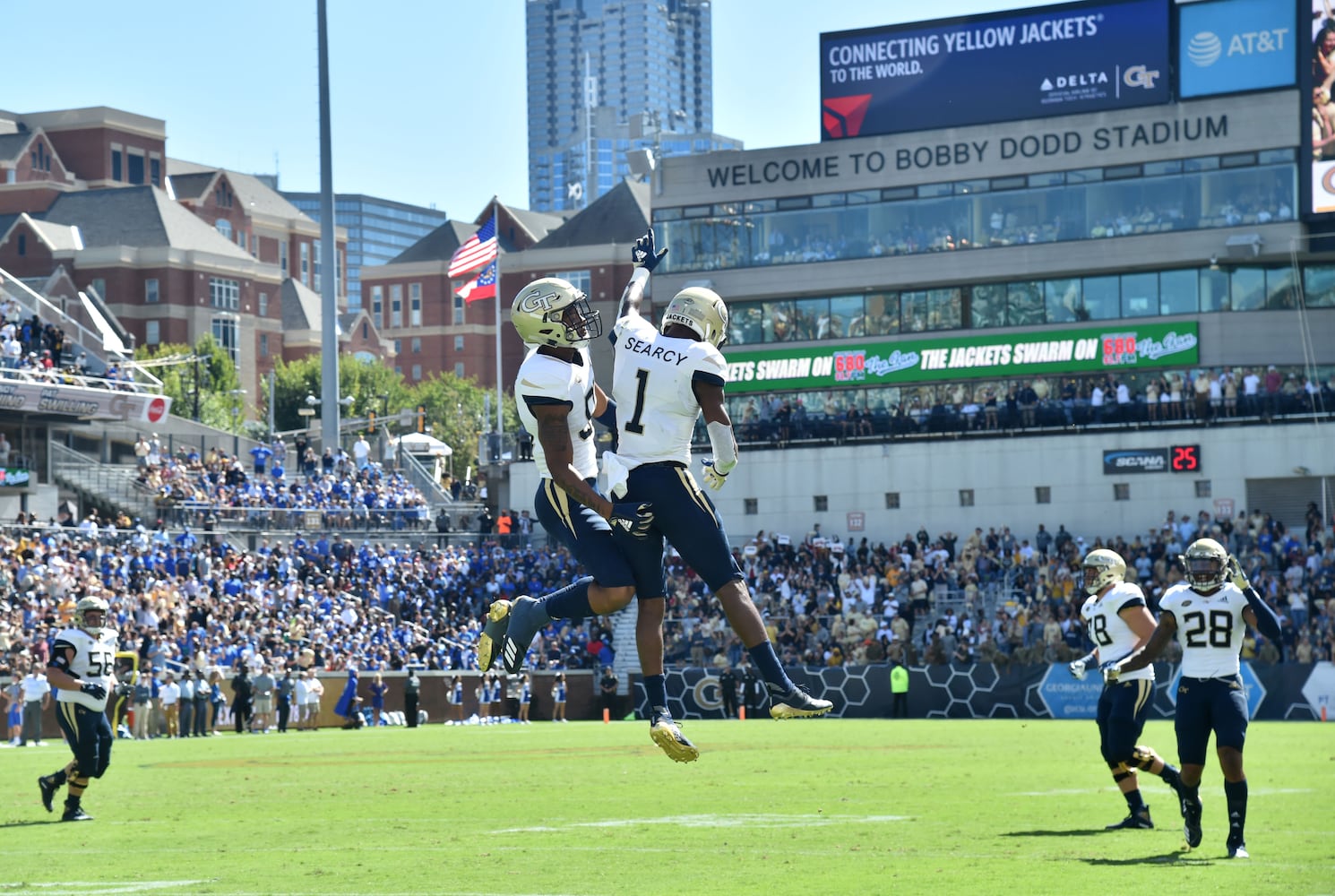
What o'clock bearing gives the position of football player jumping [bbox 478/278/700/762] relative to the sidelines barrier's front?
The football player jumping is roughly at 12 o'clock from the sidelines barrier.

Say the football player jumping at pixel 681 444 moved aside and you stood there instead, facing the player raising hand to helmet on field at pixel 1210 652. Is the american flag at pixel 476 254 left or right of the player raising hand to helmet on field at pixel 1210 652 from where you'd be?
left

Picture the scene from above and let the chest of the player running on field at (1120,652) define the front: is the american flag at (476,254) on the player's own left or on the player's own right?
on the player's own right

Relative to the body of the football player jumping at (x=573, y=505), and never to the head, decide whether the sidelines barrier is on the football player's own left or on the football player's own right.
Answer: on the football player's own left

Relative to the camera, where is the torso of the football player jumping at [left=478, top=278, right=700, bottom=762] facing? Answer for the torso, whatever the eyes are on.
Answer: to the viewer's right

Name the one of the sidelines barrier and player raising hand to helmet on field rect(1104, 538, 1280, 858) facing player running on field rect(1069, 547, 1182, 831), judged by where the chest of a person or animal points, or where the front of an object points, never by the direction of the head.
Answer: the sidelines barrier

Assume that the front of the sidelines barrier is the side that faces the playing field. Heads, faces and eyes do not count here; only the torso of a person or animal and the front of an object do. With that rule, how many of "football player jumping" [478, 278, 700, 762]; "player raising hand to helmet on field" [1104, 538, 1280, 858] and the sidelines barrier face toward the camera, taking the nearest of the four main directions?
2

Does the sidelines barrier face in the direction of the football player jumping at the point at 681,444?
yes

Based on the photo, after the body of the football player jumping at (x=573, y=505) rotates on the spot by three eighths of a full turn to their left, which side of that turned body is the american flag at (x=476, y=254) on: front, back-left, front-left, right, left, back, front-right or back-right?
front-right
